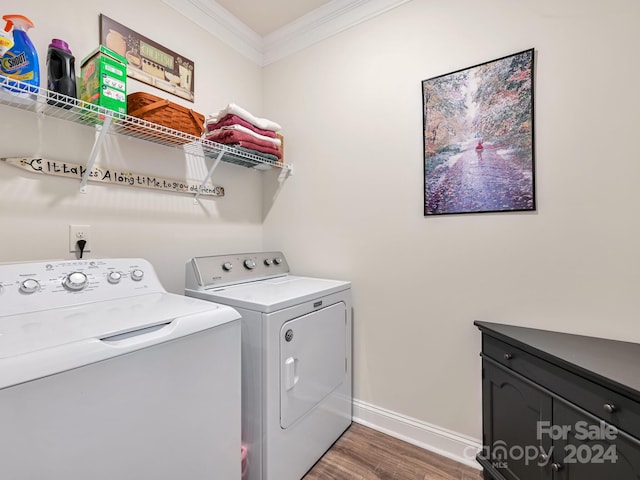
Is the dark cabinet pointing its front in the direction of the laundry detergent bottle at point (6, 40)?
yes

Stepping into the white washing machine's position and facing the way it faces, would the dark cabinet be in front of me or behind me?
in front

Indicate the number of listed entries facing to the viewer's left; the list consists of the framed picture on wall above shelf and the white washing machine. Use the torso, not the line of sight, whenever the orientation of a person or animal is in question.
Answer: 0

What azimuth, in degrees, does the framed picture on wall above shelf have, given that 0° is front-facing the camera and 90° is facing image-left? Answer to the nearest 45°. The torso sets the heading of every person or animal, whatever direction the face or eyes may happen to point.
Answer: approximately 315°

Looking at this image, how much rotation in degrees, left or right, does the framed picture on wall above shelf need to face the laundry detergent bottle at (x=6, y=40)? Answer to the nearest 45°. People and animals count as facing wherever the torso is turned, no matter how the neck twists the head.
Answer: approximately 90° to its right

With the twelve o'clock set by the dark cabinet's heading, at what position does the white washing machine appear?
The white washing machine is roughly at 12 o'clock from the dark cabinet.
